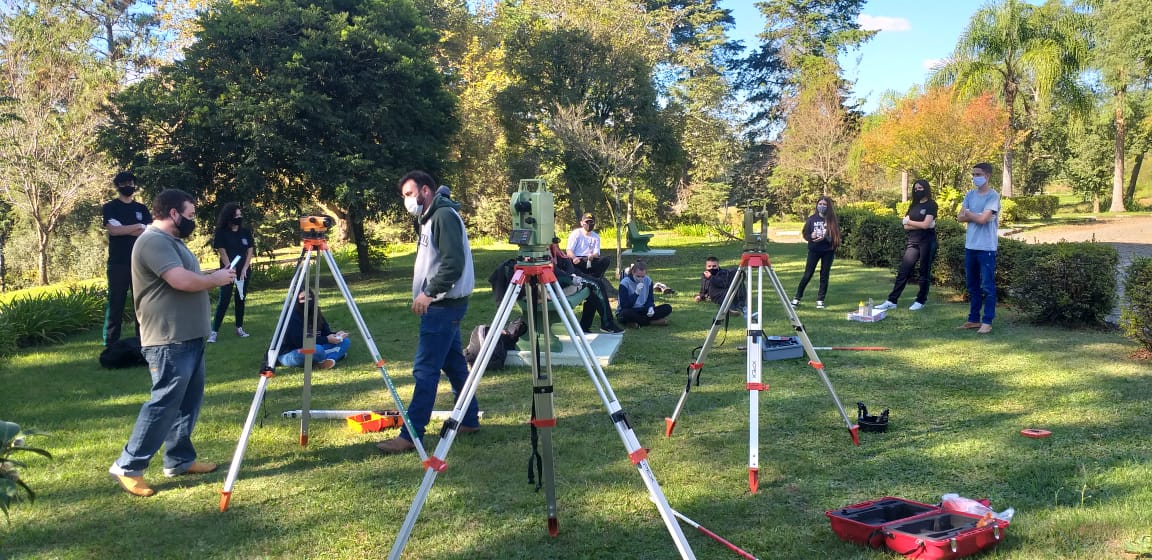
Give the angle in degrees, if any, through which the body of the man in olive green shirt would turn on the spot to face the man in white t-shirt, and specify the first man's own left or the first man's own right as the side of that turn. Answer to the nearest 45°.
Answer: approximately 45° to the first man's own left

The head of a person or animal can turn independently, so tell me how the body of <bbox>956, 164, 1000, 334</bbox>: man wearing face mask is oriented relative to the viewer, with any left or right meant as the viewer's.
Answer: facing the viewer and to the left of the viewer

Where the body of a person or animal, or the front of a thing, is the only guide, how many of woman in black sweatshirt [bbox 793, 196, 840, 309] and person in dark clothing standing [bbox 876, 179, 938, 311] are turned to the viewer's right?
0

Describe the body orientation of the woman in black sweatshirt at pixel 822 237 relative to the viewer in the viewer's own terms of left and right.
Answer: facing the viewer

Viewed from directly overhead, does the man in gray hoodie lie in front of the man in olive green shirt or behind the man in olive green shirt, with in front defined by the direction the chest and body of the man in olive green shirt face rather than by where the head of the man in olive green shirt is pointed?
in front

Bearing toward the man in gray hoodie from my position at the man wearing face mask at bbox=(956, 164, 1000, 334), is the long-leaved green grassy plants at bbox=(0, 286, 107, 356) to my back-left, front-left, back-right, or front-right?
front-right

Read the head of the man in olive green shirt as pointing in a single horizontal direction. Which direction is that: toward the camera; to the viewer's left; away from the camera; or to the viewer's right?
to the viewer's right

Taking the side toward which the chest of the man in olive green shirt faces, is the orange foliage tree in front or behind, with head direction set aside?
in front

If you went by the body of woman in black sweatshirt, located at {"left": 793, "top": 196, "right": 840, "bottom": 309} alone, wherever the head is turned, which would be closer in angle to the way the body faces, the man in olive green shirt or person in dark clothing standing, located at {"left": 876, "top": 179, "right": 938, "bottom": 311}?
the man in olive green shirt

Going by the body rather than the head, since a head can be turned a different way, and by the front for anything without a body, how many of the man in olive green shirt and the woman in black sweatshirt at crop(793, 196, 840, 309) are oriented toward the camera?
1

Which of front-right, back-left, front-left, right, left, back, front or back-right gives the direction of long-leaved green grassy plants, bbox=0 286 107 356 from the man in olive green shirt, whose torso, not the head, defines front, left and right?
left

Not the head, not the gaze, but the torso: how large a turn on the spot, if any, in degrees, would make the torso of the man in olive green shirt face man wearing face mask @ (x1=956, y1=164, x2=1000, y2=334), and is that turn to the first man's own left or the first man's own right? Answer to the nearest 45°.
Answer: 0° — they already face them

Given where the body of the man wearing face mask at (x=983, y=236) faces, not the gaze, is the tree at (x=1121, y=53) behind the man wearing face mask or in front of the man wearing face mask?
behind

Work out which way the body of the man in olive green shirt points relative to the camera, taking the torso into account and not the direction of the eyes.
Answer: to the viewer's right

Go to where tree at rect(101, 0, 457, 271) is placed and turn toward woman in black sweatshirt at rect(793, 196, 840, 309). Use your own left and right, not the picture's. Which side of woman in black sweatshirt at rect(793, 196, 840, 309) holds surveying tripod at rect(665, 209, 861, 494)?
right
